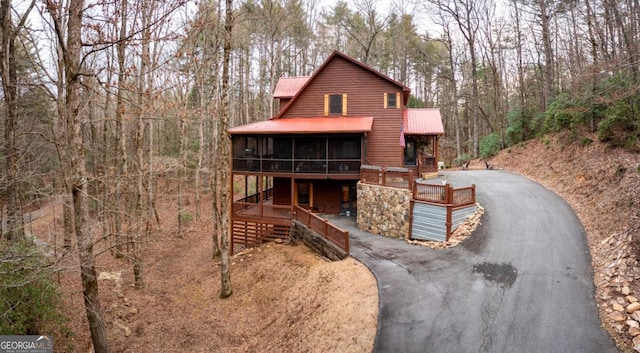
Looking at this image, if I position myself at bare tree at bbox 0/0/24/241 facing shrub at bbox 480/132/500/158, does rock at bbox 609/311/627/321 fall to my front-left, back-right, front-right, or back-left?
front-right

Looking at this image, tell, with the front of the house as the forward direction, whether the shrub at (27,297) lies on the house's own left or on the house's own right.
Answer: on the house's own right

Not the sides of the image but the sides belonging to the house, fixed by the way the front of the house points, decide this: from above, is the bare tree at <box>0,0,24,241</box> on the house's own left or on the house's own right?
on the house's own right
